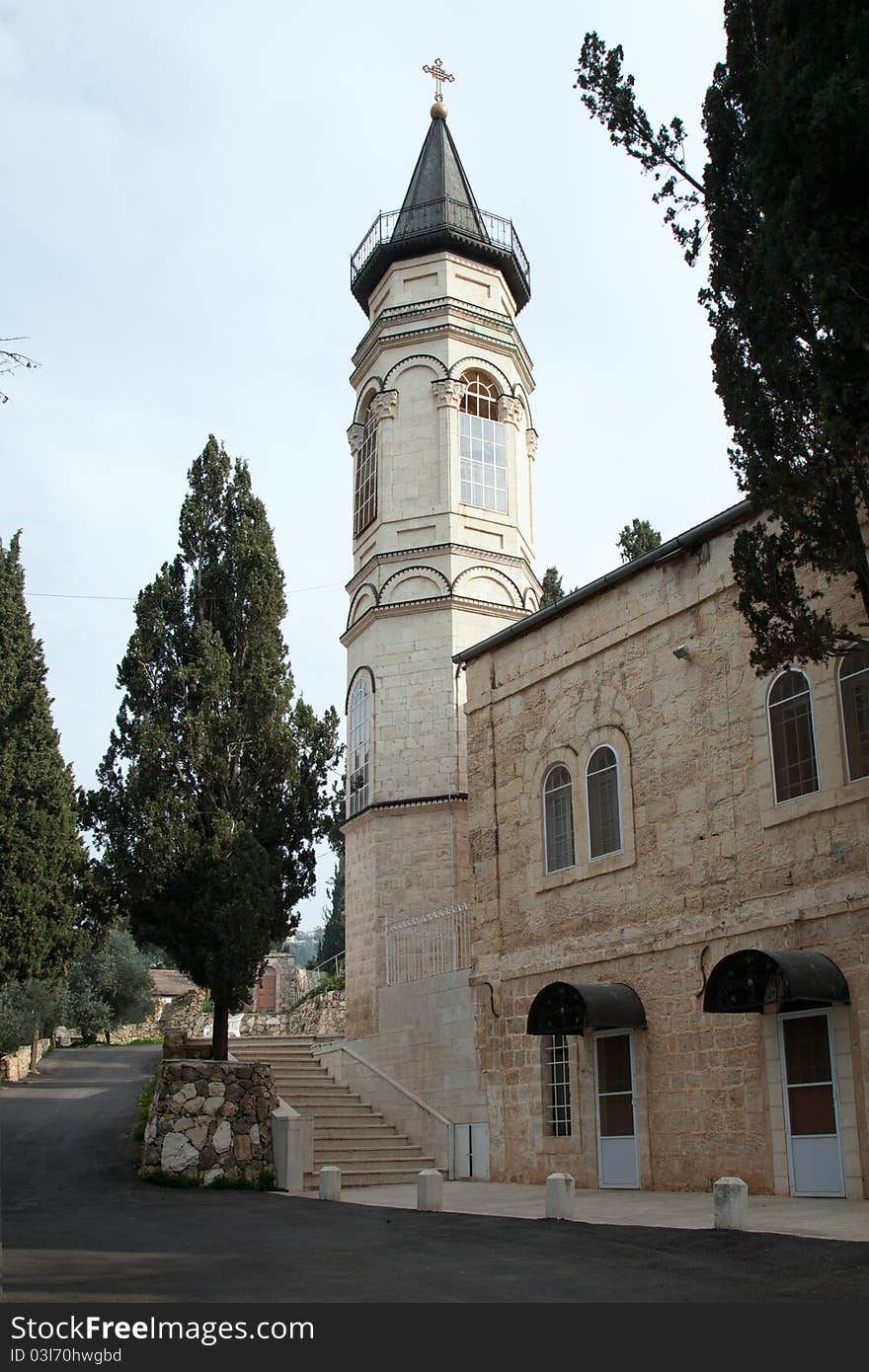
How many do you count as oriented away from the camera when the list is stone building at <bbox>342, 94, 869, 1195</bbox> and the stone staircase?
0

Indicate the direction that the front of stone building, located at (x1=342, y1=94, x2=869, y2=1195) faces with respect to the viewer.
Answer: facing the viewer and to the left of the viewer

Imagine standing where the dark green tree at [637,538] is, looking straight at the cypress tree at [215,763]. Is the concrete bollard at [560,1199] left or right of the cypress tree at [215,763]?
left

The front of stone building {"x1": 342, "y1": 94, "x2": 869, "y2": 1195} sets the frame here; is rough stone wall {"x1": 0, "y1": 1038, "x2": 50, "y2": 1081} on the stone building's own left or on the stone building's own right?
on the stone building's own right

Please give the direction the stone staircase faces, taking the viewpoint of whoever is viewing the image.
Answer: facing the viewer and to the right of the viewer

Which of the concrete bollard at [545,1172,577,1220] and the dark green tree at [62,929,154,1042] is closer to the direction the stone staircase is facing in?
the concrete bollard

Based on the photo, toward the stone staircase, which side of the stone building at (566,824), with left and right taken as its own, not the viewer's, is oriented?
right
